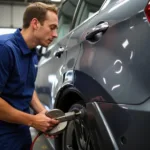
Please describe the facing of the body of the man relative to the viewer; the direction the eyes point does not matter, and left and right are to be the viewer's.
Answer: facing to the right of the viewer

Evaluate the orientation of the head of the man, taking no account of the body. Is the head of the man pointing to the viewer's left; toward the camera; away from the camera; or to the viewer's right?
to the viewer's right
